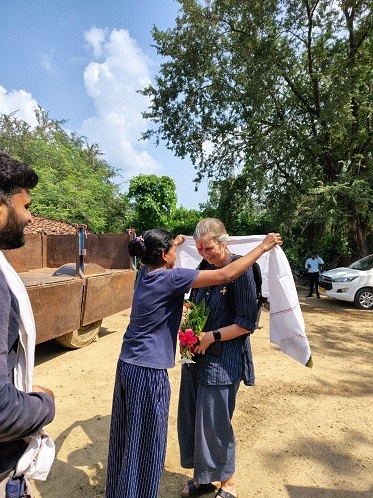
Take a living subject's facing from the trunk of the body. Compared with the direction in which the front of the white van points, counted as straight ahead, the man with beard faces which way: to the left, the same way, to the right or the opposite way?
the opposite way

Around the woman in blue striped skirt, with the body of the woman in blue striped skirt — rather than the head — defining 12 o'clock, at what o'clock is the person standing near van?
The person standing near van is roughly at 11 o'clock from the woman in blue striped skirt.

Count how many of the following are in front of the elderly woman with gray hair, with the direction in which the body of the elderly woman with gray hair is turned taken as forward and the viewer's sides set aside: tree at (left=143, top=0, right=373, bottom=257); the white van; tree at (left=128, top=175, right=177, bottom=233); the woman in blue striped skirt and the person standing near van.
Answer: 1

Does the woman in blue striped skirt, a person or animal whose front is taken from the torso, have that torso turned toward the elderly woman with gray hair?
yes

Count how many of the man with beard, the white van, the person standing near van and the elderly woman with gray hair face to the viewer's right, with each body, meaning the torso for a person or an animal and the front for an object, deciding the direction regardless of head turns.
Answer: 1

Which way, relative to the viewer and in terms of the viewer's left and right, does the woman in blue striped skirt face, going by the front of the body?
facing away from the viewer and to the right of the viewer

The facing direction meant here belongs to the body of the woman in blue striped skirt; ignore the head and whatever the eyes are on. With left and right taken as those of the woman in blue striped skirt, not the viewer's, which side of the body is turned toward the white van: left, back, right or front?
front

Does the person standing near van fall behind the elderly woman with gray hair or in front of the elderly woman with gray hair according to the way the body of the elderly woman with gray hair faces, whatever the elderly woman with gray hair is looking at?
behind

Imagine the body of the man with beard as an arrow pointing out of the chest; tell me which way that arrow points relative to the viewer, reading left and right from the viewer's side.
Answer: facing to the right of the viewer

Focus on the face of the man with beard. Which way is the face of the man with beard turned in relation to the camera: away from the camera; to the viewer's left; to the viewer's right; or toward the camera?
to the viewer's right

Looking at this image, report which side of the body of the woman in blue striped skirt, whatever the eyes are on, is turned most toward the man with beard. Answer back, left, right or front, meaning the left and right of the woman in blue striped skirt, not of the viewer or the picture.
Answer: back

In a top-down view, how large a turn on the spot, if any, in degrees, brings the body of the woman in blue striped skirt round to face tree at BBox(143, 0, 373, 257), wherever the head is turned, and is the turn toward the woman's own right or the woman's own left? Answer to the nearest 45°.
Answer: approximately 45° to the woman's own left

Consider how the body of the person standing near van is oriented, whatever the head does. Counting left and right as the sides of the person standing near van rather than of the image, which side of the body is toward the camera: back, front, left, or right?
front

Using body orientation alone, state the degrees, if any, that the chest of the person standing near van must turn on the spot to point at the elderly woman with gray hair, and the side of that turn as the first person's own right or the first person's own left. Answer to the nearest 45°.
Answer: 0° — they already face them

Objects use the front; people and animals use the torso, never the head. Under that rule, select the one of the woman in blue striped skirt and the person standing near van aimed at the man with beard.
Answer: the person standing near van
